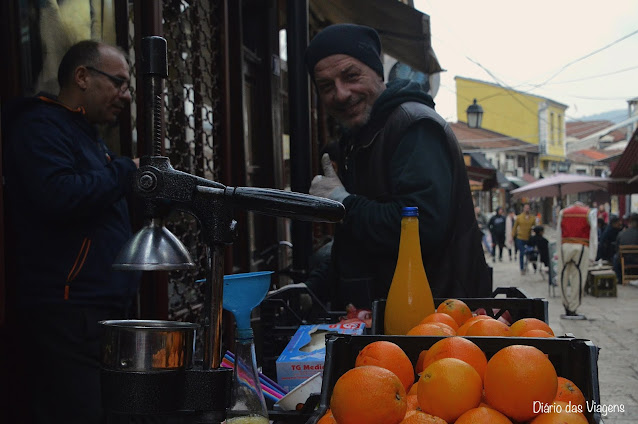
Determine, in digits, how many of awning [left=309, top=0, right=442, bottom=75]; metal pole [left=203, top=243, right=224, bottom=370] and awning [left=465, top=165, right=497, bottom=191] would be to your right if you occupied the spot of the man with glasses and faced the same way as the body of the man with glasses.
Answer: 1

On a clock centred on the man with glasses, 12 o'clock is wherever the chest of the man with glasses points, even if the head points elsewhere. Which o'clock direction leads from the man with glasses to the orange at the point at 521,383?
The orange is roughly at 2 o'clock from the man with glasses.

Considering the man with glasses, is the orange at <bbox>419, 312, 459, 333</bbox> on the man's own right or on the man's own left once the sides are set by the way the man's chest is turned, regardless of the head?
on the man's own right

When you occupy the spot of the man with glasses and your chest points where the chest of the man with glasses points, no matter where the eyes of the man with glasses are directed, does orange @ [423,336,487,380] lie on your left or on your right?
on your right

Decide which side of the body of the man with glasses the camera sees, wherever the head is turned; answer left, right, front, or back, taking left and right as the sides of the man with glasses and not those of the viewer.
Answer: right

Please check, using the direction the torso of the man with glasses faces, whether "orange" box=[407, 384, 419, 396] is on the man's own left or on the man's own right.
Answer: on the man's own right

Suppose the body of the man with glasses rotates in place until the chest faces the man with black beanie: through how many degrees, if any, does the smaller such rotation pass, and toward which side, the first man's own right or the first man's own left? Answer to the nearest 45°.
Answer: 0° — they already face them

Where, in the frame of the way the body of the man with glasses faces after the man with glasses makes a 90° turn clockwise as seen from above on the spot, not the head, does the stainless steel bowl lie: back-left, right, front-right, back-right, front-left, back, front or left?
front

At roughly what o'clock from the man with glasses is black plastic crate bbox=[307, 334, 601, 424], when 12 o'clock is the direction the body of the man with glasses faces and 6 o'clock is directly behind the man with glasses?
The black plastic crate is roughly at 2 o'clock from the man with glasses.

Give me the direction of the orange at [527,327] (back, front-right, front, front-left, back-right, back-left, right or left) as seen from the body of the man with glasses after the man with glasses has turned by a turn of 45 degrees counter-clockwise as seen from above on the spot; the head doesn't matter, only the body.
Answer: right

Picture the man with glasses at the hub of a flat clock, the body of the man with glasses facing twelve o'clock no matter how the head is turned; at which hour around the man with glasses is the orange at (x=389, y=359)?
The orange is roughly at 2 o'clock from the man with glasses.
